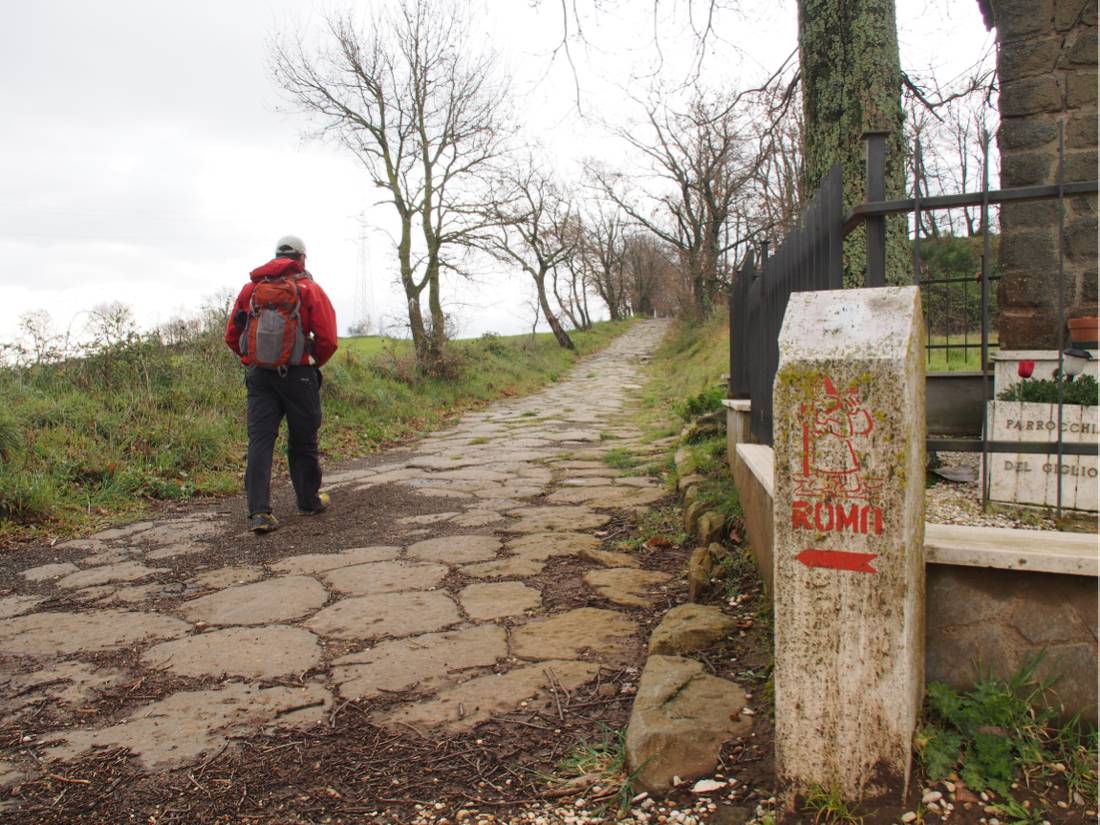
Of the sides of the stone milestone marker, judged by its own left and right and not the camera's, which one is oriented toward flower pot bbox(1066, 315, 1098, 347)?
back

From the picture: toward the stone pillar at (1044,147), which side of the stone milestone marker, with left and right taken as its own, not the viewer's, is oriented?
back

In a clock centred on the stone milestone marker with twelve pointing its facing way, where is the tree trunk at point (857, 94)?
The tree trunk is roughly at 6 o'clock from the stone milestone marker.

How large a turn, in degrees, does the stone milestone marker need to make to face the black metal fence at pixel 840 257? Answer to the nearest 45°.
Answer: approximately 180°

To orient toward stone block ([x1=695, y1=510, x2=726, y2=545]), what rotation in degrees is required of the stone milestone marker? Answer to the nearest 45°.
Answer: approximately 180°

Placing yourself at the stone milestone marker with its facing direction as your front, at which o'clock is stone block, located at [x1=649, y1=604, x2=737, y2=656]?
The stone block is roughly at 5 o'clock from the stone milestone marker.

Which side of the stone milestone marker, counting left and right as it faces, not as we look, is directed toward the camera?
front

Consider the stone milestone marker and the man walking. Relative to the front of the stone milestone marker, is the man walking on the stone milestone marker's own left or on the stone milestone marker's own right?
on the stone milestone marker's own right

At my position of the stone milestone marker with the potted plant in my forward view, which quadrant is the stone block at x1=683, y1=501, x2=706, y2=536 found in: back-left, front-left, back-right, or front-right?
front-left

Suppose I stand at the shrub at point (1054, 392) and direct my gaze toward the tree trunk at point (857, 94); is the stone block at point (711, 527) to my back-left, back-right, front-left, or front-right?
front-left

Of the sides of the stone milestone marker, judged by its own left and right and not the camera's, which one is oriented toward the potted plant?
back
